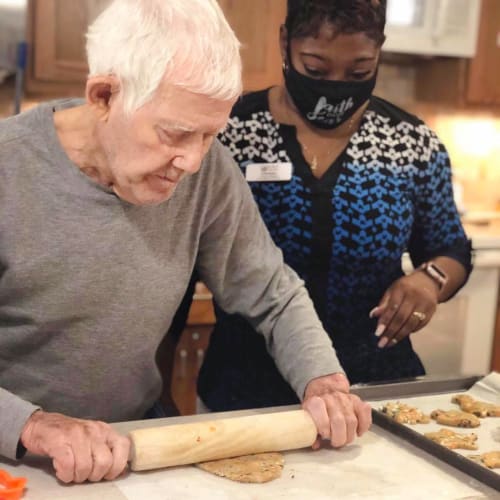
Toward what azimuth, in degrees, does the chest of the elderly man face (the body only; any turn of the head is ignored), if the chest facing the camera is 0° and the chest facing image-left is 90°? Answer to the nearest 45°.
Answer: approximately 315°

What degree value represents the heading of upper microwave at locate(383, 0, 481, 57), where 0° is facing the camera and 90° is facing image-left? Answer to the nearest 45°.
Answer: approximately 0°

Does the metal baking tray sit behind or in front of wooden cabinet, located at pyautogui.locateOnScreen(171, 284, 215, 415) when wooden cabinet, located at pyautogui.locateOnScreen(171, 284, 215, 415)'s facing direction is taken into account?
in front

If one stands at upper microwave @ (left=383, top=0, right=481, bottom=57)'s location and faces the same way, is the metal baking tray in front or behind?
in front

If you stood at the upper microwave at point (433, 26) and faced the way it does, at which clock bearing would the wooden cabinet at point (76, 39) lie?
The wooden cabinet is roughly at 2 o'clock from the upper microwave.

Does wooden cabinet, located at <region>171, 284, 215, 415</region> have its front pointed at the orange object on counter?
yes

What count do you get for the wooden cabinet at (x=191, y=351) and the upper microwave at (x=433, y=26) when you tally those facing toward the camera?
2

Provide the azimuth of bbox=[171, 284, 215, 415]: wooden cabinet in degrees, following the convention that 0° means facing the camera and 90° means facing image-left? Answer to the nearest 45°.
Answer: approximately 0°
